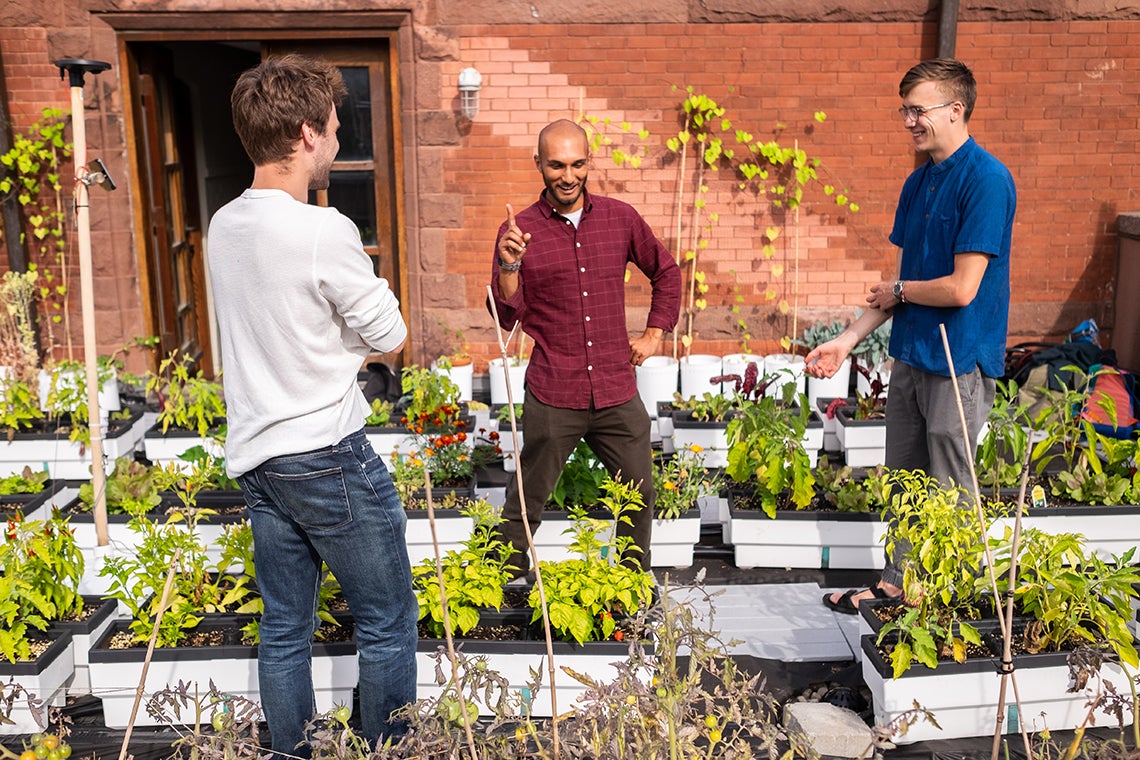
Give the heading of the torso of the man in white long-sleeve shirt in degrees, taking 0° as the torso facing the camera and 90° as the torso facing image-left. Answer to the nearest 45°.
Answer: approximately 225°

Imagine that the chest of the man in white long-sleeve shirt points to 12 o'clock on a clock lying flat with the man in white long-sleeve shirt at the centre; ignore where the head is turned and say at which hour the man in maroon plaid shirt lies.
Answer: The man in maroon plaid shirt is roughly at 12 o'clock from the man in white long-sleeve shirt.

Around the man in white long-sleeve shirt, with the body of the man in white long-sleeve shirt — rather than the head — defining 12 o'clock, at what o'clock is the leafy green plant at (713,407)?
The leafy green plant is roughly at 12 o'clock from the man in white long-sleeve shirt.

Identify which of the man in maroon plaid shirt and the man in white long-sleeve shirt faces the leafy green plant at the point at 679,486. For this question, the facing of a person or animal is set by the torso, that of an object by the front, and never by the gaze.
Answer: the man in white long-sleeve shirt

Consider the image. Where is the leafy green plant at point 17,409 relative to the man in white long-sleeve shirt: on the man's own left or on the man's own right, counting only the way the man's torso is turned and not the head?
on the man's own left

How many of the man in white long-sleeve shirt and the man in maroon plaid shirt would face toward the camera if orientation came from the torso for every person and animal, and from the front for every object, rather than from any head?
1

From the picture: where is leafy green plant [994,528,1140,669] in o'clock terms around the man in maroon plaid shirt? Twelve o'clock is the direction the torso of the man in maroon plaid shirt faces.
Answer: The leafy green plant is roughly at 10 o'clock from the man in maroon plaid shirt.

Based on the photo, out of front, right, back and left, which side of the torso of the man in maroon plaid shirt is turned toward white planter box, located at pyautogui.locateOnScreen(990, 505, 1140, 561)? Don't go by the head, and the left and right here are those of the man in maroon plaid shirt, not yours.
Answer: left

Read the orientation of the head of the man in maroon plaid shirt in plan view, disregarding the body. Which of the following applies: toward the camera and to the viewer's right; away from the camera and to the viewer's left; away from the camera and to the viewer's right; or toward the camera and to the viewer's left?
toward the camera and to the viewer's right

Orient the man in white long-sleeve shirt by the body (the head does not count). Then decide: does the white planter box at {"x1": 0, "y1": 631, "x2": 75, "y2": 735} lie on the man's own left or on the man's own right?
on the man's own left

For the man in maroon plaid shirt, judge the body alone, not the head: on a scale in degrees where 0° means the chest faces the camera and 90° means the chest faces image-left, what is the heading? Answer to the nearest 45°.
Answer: approximately 0°

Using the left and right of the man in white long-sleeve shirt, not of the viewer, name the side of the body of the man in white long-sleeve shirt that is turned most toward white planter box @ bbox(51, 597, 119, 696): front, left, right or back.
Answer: left
